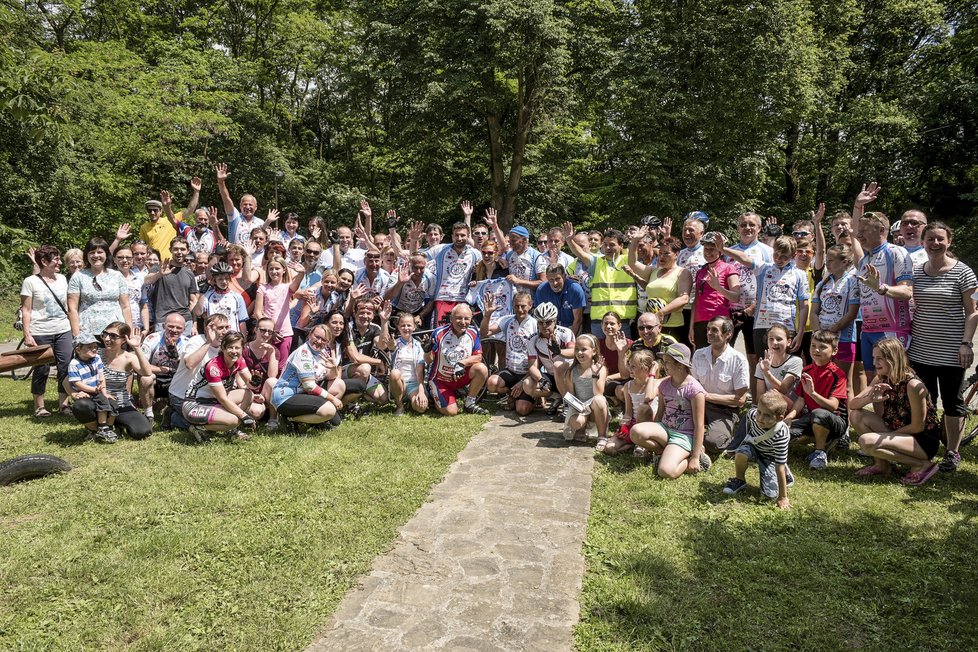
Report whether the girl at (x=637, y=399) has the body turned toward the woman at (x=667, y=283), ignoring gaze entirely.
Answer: no

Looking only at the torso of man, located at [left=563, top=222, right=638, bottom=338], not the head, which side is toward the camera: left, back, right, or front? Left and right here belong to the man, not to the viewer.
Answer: front

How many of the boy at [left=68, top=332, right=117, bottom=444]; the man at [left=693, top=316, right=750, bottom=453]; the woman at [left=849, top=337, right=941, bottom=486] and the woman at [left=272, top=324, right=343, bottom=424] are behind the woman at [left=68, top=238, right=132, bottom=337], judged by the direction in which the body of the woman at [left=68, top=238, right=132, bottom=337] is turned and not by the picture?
0

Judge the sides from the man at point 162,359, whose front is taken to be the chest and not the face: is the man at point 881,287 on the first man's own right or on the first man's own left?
on the first man's own left

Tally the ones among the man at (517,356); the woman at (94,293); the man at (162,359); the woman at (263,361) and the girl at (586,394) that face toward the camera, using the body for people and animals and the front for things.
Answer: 5

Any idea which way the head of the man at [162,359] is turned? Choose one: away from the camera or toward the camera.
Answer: toward the camera

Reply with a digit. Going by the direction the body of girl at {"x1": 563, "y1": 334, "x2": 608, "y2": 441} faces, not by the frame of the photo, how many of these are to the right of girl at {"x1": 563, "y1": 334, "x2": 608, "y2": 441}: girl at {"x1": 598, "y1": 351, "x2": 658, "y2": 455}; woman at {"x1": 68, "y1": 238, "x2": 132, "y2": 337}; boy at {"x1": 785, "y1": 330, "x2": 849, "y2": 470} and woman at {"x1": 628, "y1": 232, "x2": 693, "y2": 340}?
1

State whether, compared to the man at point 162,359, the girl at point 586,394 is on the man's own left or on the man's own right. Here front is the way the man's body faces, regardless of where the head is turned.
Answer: on the man's own left

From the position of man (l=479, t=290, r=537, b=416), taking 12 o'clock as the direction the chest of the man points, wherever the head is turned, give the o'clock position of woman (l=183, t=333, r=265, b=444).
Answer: The woman is roughly at 2 o'clock from the man.

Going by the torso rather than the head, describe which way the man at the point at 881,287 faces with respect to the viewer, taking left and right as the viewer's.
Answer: facing the viewer and to the left of the viewer

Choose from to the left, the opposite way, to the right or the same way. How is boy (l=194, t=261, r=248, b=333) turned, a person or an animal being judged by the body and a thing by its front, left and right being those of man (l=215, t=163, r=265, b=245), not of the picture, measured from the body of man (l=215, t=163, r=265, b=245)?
the same way

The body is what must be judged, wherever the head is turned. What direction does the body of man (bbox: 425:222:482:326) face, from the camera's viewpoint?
toward the camera

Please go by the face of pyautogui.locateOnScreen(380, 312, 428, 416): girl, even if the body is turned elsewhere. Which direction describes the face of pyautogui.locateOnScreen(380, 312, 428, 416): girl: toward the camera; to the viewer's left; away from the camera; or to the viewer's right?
toward the camera

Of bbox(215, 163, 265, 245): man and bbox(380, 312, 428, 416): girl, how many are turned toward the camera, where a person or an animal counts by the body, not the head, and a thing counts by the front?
2

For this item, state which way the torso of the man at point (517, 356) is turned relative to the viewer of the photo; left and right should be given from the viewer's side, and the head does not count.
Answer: facing the viewer

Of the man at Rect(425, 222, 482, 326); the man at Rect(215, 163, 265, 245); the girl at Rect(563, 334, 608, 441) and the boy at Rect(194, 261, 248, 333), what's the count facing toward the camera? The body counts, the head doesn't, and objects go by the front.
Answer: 4

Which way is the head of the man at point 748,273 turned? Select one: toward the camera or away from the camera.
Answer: toward the camera
